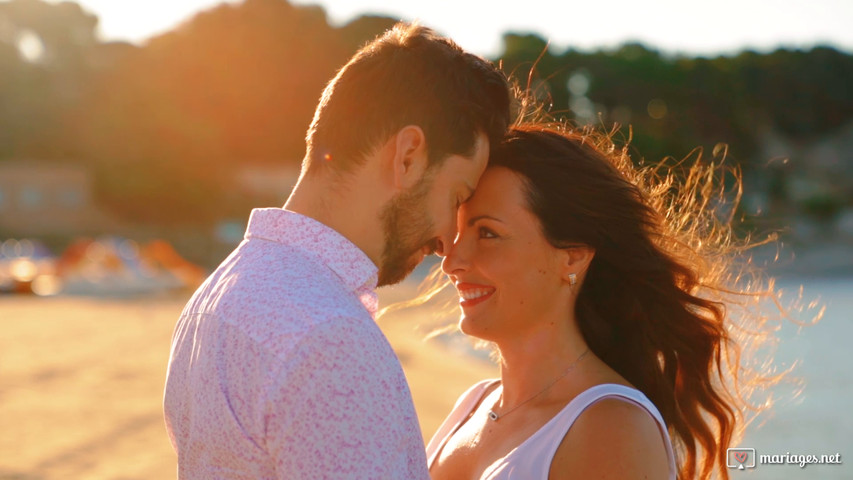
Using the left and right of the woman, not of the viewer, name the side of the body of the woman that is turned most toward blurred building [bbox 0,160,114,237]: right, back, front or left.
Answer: right

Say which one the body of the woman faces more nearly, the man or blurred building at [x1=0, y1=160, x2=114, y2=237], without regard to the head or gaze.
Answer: the man

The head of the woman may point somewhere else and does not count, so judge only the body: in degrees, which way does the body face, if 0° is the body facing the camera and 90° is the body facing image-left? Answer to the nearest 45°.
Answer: approximately 45°

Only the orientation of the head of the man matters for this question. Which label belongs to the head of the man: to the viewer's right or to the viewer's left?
to the viewer's right
